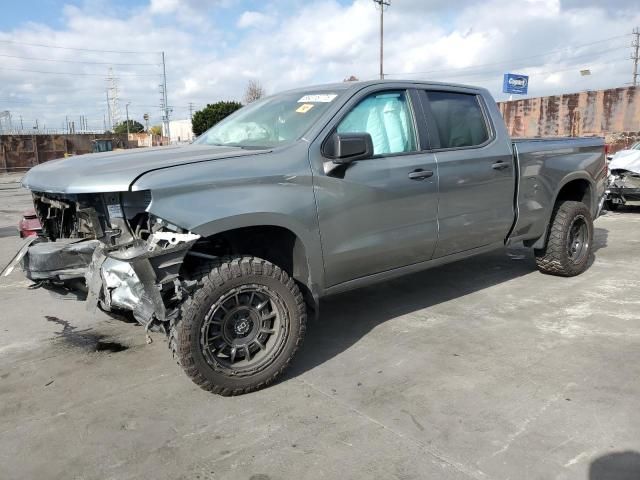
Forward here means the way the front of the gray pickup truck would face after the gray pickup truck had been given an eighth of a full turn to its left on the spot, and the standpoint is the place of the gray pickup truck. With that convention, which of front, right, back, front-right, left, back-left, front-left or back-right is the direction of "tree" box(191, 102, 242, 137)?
back

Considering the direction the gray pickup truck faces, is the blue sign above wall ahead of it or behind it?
behind

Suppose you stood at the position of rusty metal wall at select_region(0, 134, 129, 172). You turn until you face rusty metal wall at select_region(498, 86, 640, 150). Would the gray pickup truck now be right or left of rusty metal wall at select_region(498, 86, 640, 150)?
right

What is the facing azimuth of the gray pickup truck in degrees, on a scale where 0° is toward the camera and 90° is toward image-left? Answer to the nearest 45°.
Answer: approximately 45°

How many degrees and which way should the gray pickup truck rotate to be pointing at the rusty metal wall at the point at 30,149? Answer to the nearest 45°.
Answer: approximately 90° to its right
